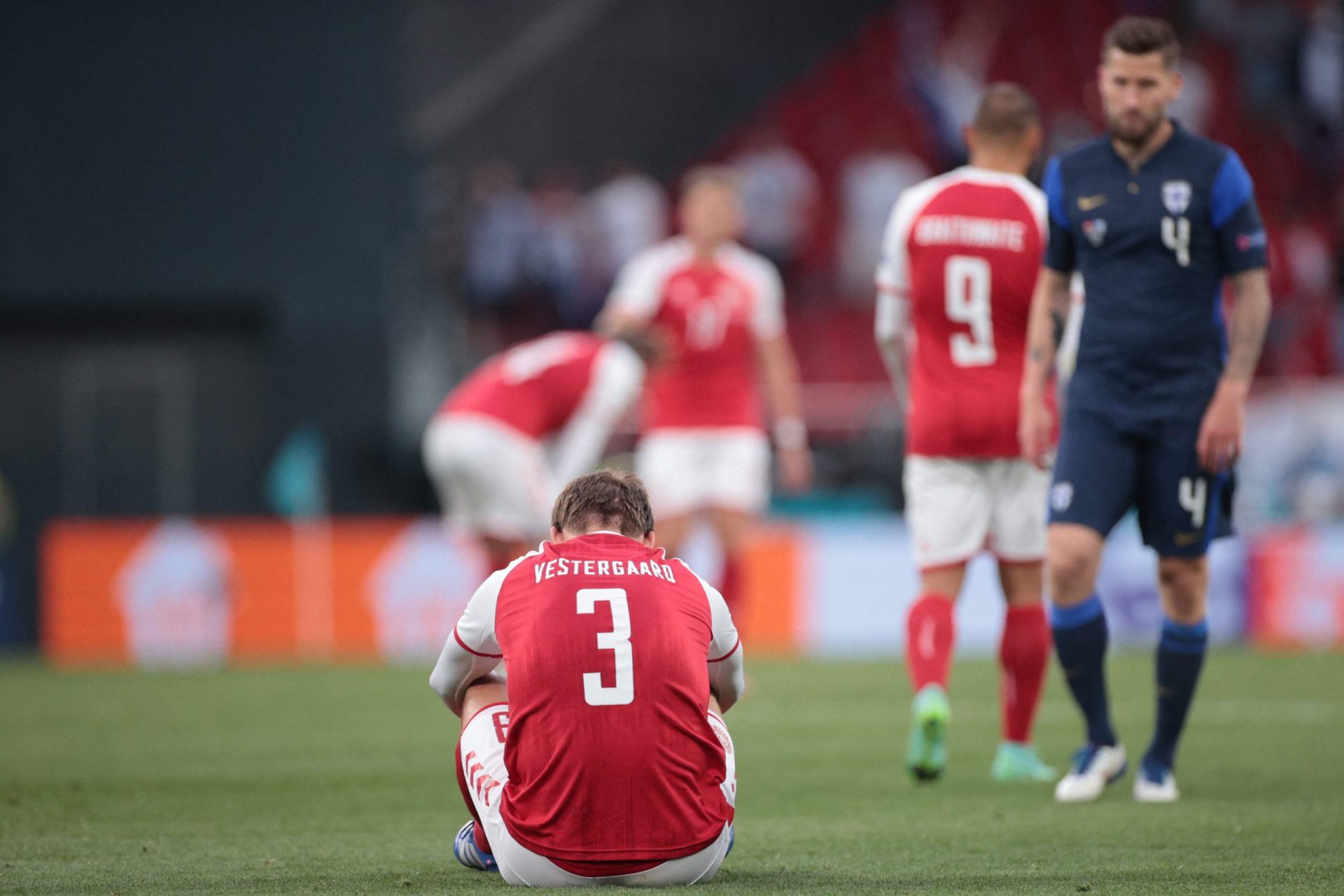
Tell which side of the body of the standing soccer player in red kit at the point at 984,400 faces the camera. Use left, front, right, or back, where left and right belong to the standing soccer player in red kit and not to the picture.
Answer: back

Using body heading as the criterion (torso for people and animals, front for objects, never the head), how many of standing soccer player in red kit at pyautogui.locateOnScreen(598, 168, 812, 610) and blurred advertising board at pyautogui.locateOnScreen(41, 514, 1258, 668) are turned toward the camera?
2

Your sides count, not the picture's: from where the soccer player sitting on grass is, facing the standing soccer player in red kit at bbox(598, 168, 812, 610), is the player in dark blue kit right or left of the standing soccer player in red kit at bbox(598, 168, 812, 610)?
right

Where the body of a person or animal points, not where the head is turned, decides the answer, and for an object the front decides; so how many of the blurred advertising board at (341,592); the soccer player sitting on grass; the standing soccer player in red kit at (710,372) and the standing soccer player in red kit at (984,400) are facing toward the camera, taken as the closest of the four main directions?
2

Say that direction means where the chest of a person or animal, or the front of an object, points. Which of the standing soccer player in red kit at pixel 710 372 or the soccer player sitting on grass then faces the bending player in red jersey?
the soccer player sitting on grass

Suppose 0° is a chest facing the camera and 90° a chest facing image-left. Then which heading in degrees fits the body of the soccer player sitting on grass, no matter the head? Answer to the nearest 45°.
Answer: approximately 180°

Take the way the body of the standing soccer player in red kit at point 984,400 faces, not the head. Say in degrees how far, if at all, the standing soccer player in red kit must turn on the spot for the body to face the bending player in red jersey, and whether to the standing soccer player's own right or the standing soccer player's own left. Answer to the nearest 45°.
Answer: approximately 45° to the standing soccer player's own left

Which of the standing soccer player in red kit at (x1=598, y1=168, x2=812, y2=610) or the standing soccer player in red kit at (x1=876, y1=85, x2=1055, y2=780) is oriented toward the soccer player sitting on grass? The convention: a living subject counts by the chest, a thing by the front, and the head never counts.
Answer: the standing soccer player in red kit at (x1=598, y1=168, x2=812, y2=610)

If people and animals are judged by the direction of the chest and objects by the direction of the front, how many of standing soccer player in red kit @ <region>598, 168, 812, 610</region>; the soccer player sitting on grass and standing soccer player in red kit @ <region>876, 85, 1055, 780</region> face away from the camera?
2

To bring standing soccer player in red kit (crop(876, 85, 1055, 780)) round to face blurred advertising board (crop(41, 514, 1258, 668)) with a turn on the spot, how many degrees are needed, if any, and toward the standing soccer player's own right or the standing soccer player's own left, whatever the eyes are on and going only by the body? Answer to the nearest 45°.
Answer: approximately 45° to the standing soccer player's own left
